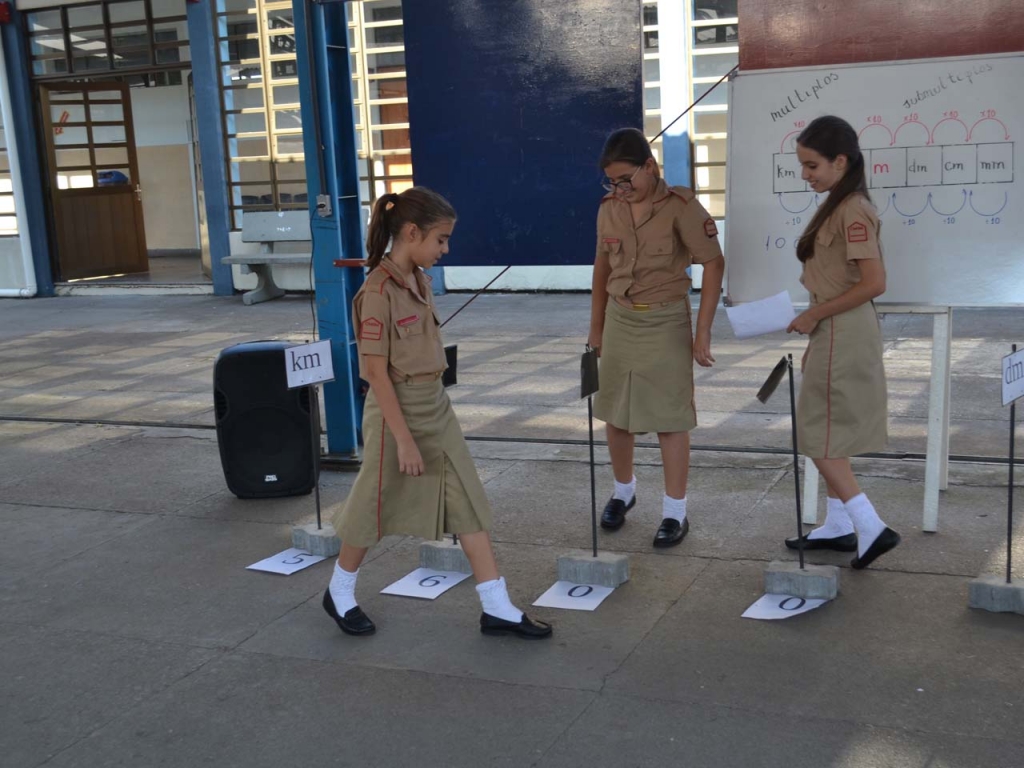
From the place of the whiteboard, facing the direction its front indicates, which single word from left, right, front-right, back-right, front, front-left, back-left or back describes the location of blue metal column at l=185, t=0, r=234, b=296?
back-right

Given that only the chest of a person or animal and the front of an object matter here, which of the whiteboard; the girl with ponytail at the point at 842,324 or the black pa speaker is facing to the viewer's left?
the girl with ponytail

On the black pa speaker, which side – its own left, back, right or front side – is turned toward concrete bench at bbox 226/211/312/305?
back

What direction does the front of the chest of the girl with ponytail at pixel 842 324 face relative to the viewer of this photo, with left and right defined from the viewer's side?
facing to the left of the viewer

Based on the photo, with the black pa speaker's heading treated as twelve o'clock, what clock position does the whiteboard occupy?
The whiteboard is roughly at 10 o'clock from the black pa speaker.

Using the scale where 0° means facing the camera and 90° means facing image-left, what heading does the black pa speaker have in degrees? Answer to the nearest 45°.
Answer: approximately 0°

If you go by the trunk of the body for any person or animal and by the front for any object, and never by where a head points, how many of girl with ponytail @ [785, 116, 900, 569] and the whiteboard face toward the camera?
1

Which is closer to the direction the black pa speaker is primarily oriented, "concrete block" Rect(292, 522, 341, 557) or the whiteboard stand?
the concrete block

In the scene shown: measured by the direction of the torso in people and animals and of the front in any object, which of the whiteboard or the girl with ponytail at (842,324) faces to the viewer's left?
the girl with ponytail

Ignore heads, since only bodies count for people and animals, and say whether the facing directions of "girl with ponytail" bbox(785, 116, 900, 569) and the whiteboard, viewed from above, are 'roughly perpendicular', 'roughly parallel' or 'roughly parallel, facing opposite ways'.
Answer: roughly perpendicular

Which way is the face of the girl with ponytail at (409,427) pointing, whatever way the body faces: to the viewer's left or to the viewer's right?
to the viewer's right

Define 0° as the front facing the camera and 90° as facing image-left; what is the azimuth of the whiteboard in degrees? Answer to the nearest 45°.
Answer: approximately 0°

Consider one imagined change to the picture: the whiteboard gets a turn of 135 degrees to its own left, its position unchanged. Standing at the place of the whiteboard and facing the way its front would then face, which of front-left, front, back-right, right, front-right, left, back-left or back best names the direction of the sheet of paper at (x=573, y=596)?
back

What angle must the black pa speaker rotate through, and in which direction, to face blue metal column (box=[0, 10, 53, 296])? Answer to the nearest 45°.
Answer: approximately 180°

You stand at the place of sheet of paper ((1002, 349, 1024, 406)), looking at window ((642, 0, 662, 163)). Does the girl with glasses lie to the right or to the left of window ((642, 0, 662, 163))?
left

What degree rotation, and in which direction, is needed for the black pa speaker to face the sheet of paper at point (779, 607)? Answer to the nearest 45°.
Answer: approximately 45° to its left

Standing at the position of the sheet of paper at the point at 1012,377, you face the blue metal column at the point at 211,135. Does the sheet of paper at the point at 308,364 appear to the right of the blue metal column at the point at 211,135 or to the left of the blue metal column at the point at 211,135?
left
